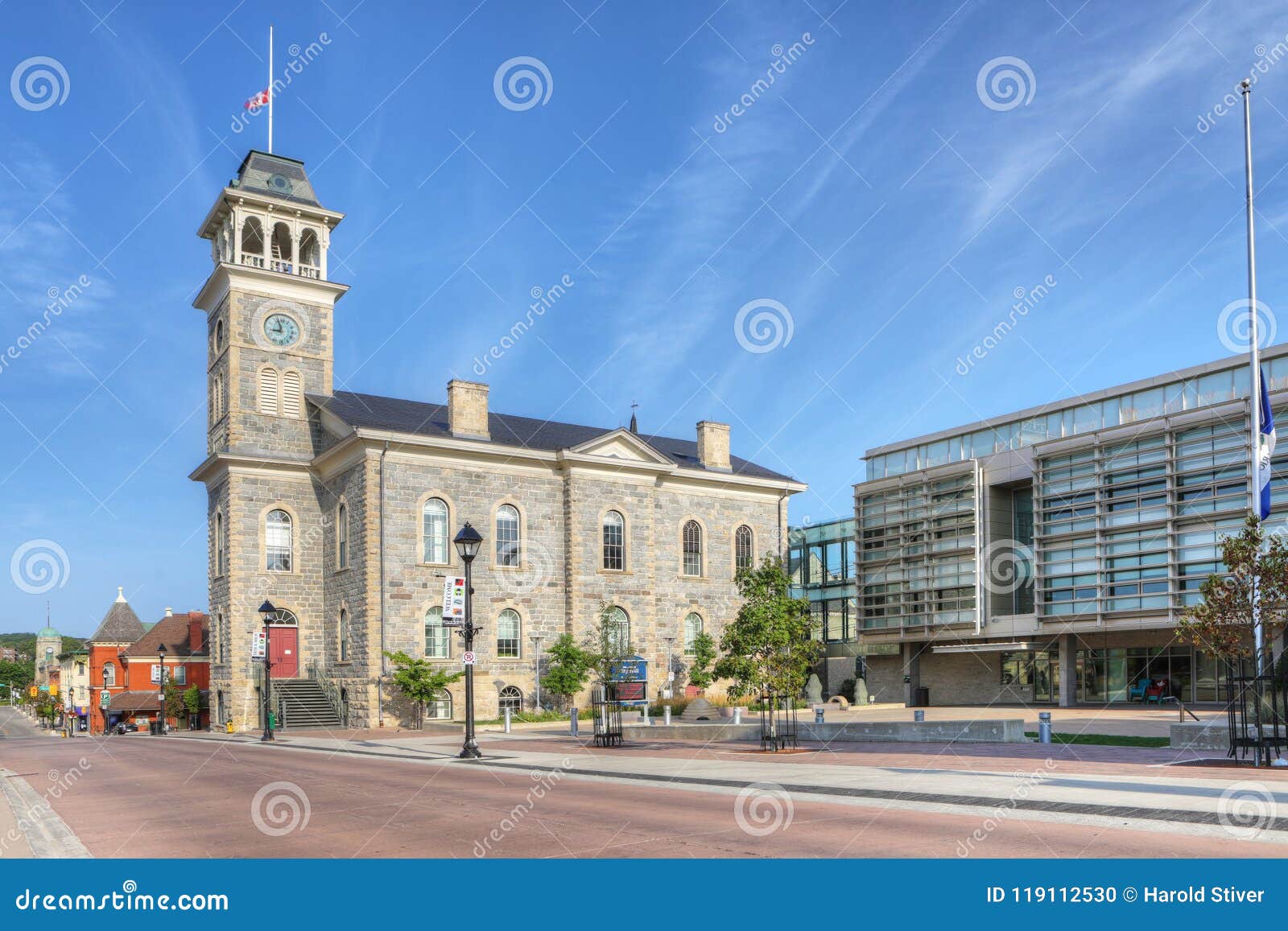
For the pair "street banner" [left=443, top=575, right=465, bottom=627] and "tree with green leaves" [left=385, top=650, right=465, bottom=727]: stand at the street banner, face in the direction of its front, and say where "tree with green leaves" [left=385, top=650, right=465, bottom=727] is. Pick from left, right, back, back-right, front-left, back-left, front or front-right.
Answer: back

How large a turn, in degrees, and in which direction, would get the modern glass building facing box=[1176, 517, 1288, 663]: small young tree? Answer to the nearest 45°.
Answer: approximately 45° to its left

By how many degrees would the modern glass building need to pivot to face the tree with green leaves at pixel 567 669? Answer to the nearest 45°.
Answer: approximately 45° to its right

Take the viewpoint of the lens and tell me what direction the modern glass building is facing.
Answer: facing the viewer and to the left of the viewer

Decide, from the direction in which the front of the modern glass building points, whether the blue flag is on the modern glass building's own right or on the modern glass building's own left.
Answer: on the modern glass building's own left

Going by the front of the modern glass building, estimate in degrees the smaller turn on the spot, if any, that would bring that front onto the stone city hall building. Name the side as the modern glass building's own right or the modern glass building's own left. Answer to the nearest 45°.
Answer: approximately 45° to the modern glass building's own right

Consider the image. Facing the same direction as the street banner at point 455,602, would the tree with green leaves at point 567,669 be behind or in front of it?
behind

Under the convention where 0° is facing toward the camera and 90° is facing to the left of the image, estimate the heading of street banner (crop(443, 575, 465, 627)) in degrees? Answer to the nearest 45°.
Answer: approximately 0°

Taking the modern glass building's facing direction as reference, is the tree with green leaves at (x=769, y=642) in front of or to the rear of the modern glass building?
in front
